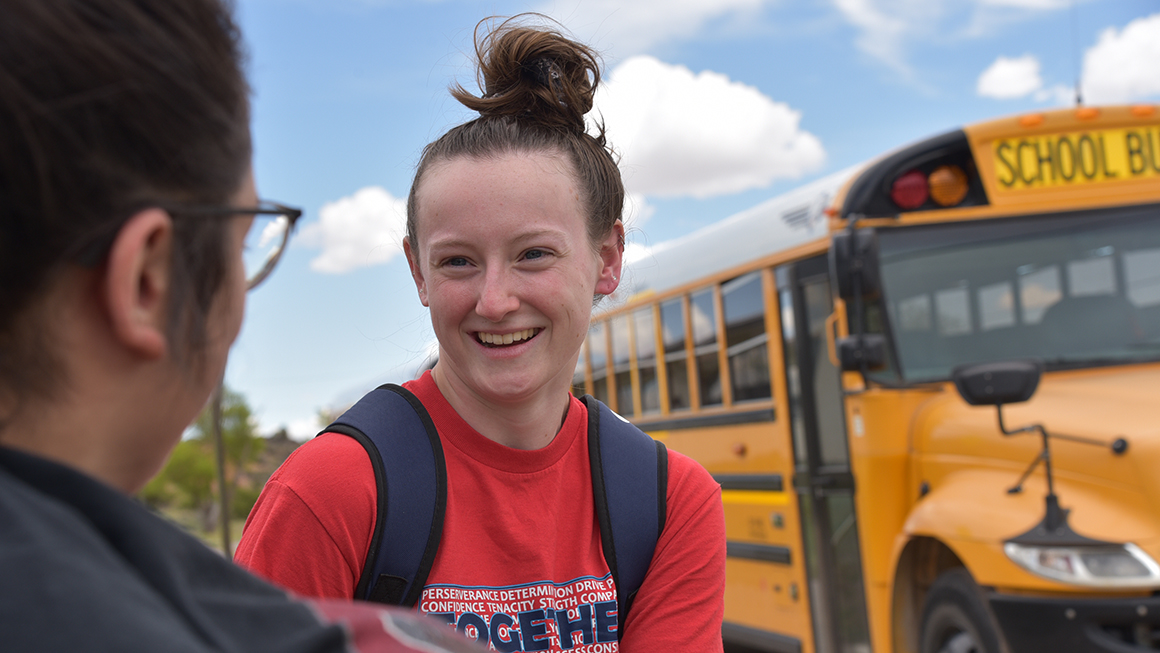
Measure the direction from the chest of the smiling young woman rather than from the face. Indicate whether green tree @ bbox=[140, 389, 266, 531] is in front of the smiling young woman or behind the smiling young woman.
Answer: behind

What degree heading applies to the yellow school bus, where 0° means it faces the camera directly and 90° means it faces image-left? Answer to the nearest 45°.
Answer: approximately 315°

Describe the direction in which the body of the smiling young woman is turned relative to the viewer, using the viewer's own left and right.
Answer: facing the viewer

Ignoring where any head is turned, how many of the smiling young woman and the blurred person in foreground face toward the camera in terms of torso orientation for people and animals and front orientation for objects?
1

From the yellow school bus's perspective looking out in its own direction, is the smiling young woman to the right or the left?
on its right

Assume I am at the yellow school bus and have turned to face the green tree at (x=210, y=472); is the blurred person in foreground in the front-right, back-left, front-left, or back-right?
back-left

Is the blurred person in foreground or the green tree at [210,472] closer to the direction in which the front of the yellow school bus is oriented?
the blurred person in foreground

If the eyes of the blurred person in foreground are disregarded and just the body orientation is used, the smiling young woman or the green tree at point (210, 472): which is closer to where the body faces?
the smiling young woman

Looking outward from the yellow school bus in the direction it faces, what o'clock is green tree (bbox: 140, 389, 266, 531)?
The green tree is roughly at 6 o'clock from the yellow school bus.

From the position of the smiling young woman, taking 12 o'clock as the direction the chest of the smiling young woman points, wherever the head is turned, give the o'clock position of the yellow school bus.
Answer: The yellow school bus is roughly at 7 o'clock from the smiling young woman.

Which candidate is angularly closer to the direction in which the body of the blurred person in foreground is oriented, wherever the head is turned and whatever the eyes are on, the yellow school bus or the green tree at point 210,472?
the yellow school bus

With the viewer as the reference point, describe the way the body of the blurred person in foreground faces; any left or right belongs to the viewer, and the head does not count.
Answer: facing away from the viewer and to the right of the viewer

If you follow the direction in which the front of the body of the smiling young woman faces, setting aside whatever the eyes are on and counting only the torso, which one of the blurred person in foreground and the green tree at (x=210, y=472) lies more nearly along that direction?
the blurred person in foreground

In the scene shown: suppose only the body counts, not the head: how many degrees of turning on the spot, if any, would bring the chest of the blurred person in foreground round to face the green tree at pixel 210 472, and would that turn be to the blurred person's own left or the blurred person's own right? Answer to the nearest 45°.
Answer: approximately 45° to the blurred person's own left

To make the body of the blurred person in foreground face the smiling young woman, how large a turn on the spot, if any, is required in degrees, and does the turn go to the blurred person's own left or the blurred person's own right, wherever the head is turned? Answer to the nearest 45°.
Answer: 0° — they already face them
